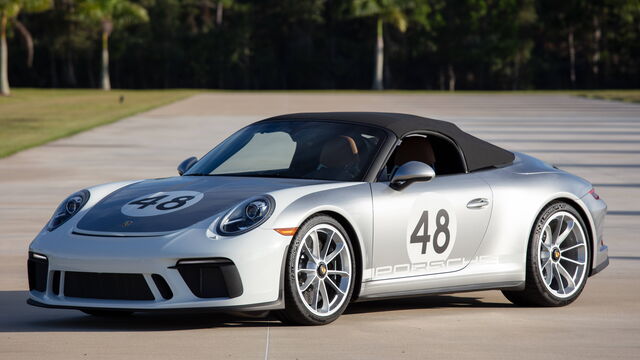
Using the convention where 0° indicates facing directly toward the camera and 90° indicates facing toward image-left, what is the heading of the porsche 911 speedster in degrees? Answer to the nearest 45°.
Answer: approximately 45°
